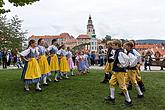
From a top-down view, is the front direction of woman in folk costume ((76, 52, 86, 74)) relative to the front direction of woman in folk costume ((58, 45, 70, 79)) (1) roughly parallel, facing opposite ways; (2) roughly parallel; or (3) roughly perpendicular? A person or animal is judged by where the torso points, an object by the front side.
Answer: roughly parallel

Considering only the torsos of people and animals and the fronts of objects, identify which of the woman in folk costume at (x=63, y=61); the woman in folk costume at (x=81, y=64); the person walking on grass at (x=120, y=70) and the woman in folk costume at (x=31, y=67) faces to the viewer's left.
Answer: the person walking on grass

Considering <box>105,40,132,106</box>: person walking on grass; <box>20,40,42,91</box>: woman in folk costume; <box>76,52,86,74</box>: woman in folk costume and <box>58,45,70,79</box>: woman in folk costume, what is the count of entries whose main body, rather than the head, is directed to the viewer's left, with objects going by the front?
1

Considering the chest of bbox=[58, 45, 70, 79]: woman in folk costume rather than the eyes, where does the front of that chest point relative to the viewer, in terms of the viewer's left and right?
facing the viewer and to the right of the viewer

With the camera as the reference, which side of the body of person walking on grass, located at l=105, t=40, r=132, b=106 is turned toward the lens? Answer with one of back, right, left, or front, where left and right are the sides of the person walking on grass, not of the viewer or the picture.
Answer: left

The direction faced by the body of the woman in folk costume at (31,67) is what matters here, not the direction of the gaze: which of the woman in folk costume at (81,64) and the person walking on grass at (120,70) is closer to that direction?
the person walking on grass

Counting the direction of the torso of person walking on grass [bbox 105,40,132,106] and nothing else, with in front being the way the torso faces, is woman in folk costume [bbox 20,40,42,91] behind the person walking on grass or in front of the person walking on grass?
in front

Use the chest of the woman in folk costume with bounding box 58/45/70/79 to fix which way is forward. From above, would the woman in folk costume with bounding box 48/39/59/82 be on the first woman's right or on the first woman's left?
on the first woman's right

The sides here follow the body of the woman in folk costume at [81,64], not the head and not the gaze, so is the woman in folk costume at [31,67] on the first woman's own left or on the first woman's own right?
on the first woman's own right

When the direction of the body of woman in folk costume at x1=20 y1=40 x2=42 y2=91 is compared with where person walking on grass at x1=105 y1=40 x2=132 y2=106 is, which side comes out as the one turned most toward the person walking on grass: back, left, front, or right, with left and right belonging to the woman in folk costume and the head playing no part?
front

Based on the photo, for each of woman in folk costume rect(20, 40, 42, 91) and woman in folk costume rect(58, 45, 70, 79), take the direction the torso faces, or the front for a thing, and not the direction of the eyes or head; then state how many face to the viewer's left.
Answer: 0

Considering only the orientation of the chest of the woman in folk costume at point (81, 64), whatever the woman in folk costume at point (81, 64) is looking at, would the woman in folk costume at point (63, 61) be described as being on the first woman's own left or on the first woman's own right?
on the first woman's own right
